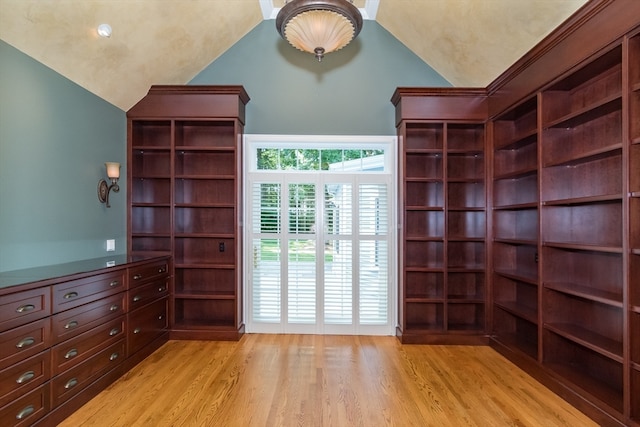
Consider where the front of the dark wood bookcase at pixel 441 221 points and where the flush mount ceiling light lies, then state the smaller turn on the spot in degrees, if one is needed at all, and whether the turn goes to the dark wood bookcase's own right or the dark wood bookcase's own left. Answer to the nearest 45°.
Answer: approximately 45° to the dark wood bookcase's own right

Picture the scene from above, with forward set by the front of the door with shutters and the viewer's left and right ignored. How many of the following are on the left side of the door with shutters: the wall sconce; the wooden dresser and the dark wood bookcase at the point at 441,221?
1

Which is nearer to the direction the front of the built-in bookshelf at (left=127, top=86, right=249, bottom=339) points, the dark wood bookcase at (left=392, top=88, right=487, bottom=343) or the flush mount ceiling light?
the flush mount ceiling light

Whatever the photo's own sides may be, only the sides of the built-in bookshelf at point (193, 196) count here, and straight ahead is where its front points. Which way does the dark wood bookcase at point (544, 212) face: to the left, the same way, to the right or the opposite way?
to the right

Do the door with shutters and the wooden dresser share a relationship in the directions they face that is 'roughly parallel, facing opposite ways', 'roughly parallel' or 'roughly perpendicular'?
roughly perpendicular

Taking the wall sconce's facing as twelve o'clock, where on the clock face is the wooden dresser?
The wooden dresser is roughly at 2 o'clock from the wall sconce.

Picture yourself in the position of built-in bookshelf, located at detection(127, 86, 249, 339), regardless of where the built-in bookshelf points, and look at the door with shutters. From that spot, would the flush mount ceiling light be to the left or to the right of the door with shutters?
right

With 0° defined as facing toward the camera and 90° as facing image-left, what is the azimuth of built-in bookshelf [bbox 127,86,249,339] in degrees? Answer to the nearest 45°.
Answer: approximately 0°

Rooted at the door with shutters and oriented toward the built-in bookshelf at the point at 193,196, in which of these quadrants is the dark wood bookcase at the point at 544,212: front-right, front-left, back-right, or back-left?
back-left

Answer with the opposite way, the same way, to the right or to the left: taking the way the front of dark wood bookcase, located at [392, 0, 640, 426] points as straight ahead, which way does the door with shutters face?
to the left
